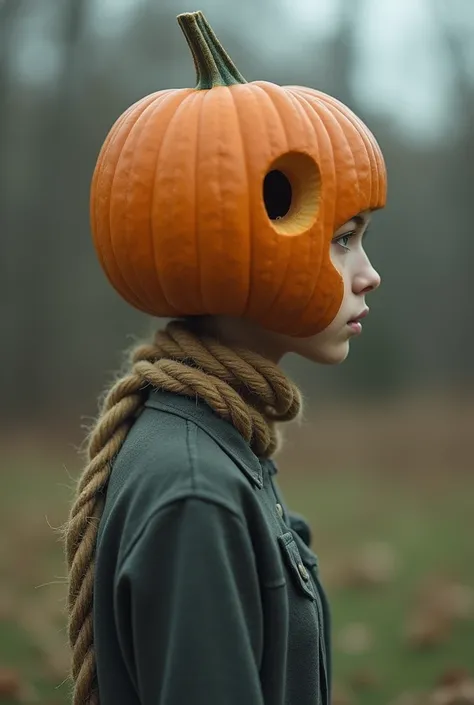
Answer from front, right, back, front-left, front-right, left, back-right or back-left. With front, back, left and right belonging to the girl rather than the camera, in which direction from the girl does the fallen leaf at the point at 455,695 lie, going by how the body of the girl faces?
front-left

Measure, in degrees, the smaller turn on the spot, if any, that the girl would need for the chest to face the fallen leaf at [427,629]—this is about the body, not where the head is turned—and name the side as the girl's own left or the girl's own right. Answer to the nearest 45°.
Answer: approximately 45° to the girl's own left

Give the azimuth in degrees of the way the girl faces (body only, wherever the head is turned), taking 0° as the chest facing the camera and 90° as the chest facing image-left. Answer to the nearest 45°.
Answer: approximately 270°

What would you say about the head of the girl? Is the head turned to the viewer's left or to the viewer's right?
to the viewer's right

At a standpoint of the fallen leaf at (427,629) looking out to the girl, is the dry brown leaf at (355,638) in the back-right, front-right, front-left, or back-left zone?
front-right

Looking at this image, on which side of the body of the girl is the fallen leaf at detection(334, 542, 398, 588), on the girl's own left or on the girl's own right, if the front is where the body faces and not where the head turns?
on the girl's own left

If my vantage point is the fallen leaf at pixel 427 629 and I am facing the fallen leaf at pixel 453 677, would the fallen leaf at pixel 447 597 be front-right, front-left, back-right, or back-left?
back-left

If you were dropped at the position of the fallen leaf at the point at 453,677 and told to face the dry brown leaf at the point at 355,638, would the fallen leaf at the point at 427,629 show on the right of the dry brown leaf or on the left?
right

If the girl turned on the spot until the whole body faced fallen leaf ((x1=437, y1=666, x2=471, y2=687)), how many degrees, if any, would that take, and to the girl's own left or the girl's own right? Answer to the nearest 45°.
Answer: approximately 45° to the girl's own left
